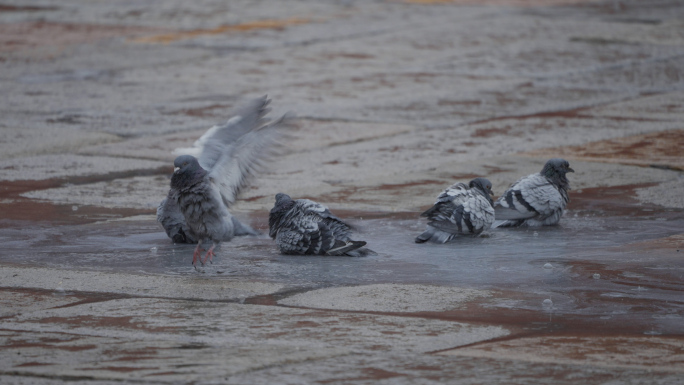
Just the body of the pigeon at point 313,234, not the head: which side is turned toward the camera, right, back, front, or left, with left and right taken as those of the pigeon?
left

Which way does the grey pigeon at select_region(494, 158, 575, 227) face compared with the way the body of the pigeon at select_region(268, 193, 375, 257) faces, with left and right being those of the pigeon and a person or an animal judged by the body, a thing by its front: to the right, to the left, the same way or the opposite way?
the opposite way

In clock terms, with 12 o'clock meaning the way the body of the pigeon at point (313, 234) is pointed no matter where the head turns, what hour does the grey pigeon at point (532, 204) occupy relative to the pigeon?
The grey pigeon is roughly at 5 o'clock from the pigeon.

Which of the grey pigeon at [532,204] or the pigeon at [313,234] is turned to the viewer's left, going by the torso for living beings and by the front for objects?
the pigeon

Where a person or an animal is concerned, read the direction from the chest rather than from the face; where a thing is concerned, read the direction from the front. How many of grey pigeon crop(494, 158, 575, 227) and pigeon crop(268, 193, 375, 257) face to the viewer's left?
1

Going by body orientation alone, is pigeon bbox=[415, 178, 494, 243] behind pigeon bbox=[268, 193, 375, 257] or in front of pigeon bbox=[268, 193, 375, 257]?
behind

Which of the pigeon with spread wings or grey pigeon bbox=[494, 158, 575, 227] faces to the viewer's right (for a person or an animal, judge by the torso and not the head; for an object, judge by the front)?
the grey pigeon

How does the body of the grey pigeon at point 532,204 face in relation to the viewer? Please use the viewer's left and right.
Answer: facing to the right of the viewer

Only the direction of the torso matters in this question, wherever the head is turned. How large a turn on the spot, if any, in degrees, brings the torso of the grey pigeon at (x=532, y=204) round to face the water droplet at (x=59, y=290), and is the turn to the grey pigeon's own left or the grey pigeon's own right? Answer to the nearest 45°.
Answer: approximately 135° to the grey pigeon's own right
